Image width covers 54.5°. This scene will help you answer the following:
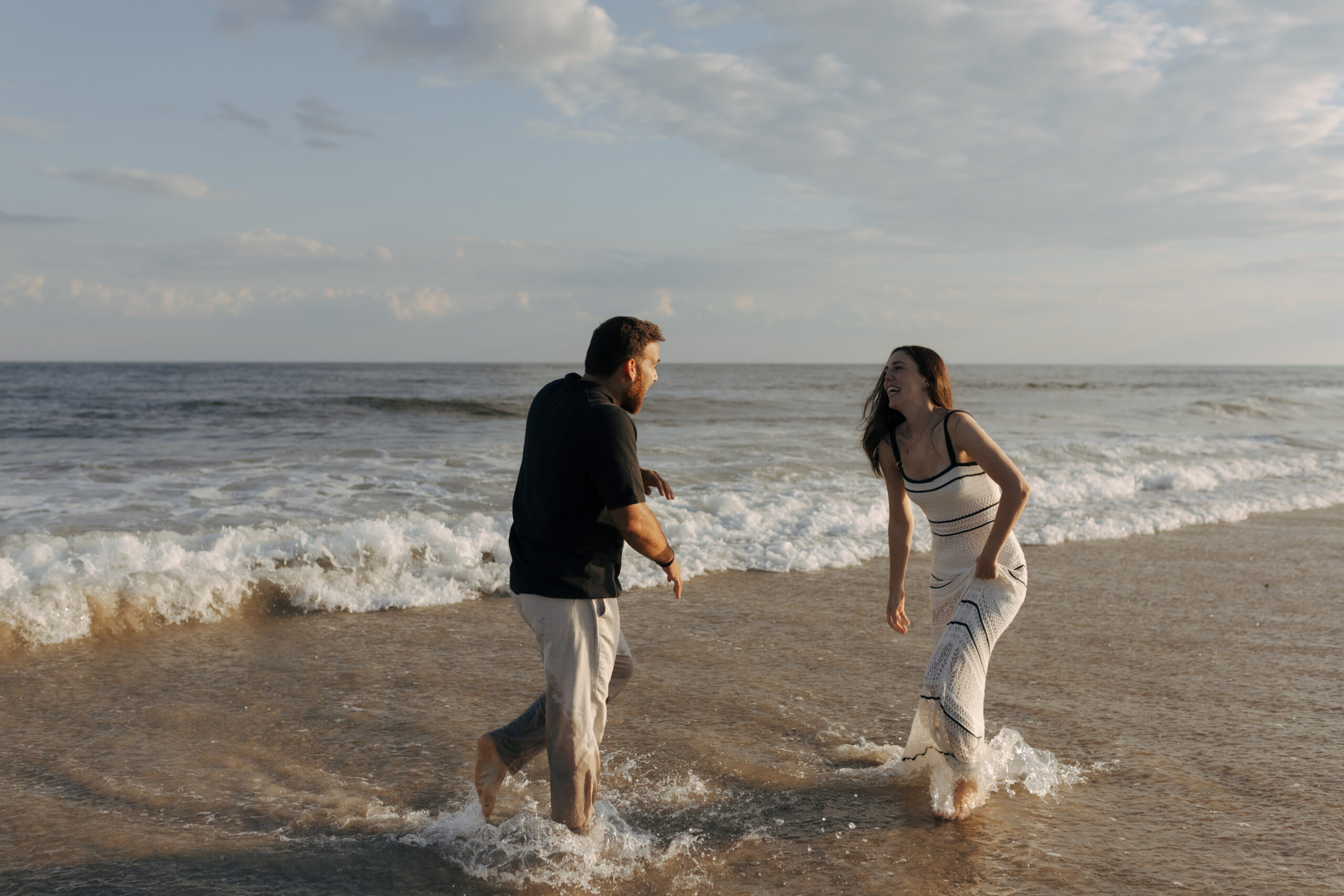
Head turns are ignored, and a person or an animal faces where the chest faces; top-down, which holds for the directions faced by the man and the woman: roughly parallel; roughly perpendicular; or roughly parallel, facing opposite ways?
roughly parallel, facing opposite ways

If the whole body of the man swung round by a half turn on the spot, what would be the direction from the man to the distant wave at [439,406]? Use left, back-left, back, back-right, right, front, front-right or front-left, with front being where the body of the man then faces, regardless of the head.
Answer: back-right

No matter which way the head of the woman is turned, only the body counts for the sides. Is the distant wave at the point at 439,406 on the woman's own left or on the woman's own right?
on the woman's own right

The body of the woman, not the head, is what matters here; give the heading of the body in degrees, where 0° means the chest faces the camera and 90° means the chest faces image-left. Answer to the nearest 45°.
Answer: approximately 45°

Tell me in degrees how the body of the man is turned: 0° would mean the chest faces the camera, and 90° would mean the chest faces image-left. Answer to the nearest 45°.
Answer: approximately 225°

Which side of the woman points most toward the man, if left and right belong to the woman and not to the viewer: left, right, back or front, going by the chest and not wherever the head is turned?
front
